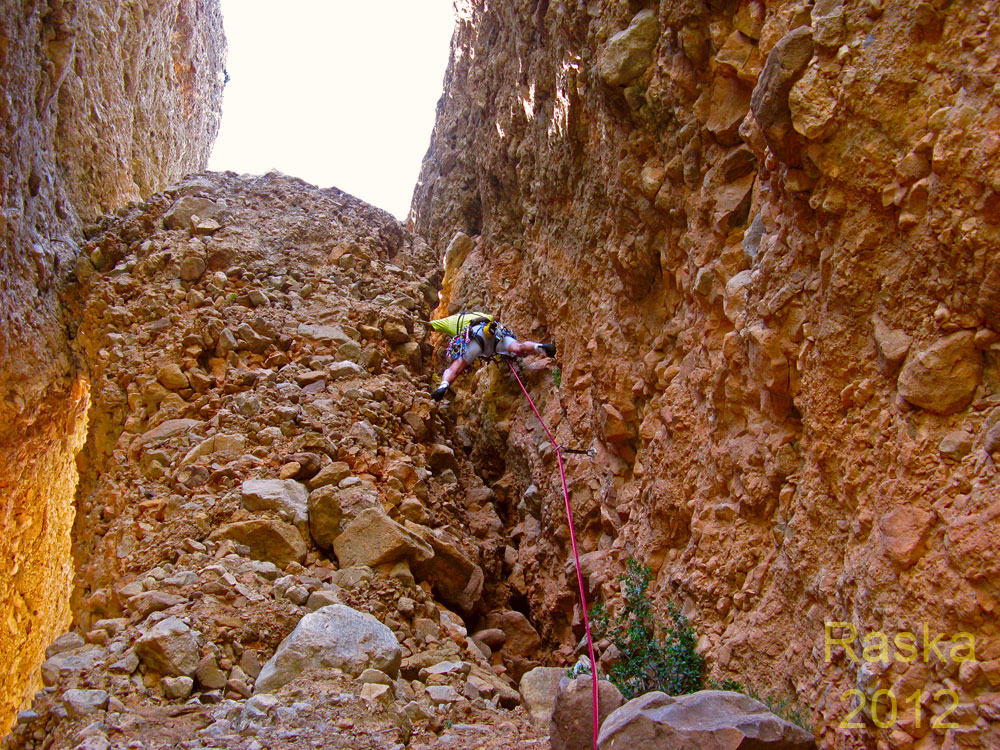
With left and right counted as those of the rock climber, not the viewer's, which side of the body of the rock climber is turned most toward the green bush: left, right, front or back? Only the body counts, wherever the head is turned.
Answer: back

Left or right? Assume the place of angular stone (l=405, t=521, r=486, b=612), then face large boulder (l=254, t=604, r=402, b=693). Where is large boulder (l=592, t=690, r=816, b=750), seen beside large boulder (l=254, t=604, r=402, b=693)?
left

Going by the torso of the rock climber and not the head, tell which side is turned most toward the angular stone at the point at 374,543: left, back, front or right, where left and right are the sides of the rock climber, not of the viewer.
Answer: back

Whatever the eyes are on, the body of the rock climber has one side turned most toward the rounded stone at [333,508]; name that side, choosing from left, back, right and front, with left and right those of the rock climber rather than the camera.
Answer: back

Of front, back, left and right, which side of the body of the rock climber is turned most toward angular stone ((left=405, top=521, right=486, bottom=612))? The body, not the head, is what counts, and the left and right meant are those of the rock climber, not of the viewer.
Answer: back

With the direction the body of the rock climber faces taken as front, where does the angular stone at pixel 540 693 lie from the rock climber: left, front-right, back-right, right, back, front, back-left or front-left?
back

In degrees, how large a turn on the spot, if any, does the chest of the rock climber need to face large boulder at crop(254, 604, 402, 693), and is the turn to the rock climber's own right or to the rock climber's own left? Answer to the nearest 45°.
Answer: approximately 180°

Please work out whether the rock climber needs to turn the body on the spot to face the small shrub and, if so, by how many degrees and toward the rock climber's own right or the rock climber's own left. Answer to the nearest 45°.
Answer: approximately 180°

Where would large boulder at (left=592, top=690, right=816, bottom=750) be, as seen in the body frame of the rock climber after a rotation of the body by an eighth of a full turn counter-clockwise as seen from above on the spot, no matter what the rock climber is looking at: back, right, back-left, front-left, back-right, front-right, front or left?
back-left

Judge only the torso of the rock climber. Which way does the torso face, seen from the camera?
away from the camera

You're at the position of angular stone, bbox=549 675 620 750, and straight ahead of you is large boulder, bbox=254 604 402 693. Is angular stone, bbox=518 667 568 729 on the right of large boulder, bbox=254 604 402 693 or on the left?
right

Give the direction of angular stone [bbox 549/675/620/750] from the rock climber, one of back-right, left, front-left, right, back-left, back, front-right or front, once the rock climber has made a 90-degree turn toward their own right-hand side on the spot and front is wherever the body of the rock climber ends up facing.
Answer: right
